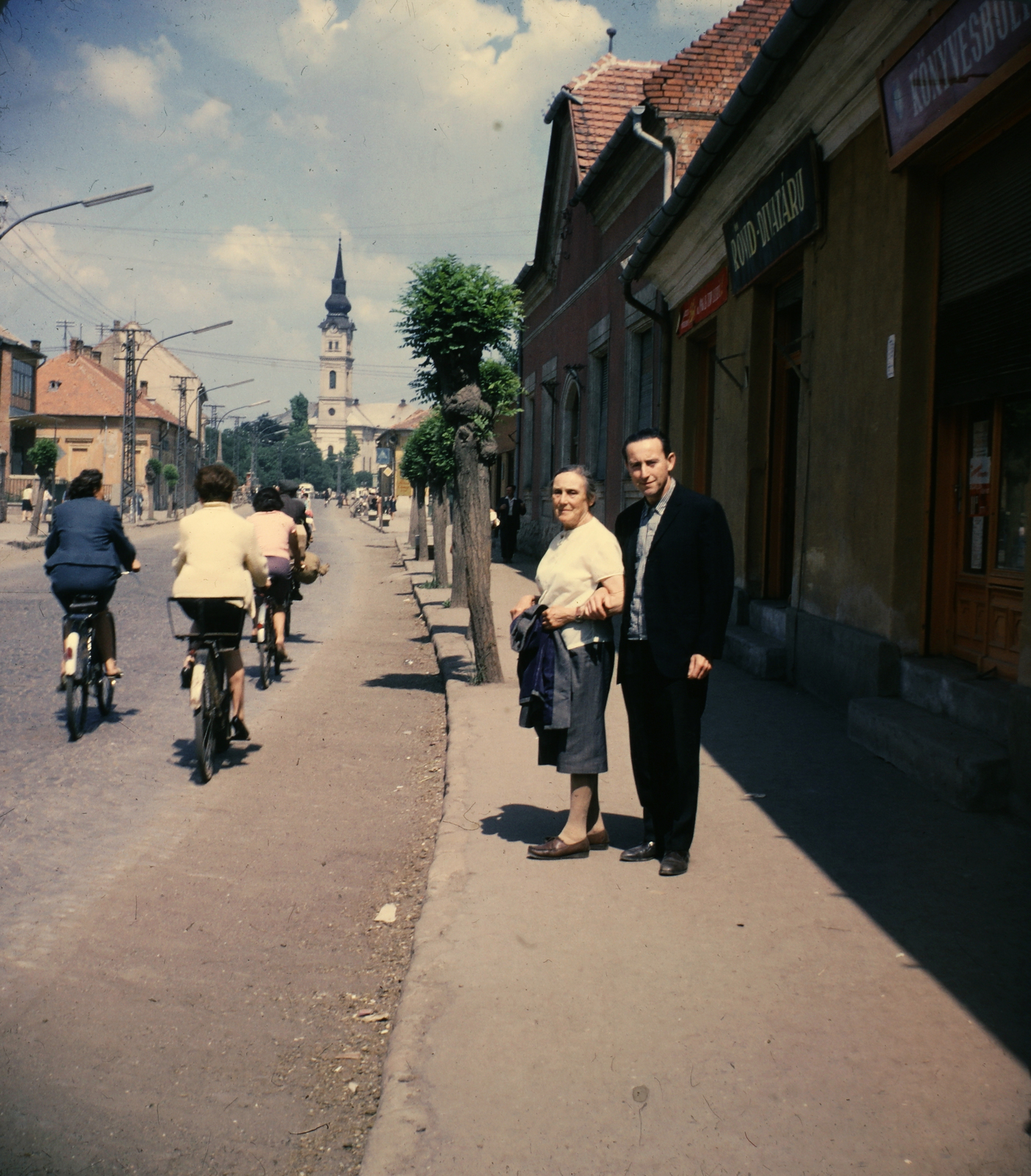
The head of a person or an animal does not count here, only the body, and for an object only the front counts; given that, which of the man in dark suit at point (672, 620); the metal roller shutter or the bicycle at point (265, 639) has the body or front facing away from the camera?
the bicycle

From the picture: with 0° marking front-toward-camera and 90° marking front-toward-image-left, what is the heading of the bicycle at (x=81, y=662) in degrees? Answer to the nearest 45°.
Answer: approximately 225°

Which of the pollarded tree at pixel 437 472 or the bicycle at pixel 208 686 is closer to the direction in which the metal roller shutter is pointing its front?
the bicycle

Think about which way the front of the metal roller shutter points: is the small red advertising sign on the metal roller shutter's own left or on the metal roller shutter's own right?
on the metal roller shutter's own right

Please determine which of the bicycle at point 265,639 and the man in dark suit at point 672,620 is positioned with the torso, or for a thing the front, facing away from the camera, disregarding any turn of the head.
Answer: the bicycle

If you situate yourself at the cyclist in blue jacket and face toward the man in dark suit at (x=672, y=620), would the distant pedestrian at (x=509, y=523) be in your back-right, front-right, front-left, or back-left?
back-left

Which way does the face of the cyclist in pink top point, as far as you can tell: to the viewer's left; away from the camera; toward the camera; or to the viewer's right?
away from the camera

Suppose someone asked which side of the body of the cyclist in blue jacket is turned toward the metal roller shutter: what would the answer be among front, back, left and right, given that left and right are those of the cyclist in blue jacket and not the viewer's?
right

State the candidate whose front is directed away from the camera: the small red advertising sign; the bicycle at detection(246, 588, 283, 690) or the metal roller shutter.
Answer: the bicycle

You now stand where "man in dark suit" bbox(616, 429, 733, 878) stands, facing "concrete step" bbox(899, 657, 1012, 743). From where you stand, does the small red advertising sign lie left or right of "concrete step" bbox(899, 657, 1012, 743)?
left

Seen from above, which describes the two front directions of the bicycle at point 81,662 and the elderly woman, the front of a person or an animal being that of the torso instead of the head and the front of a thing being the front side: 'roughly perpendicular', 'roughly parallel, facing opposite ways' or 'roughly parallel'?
roughly parallel, facing opposite ways
